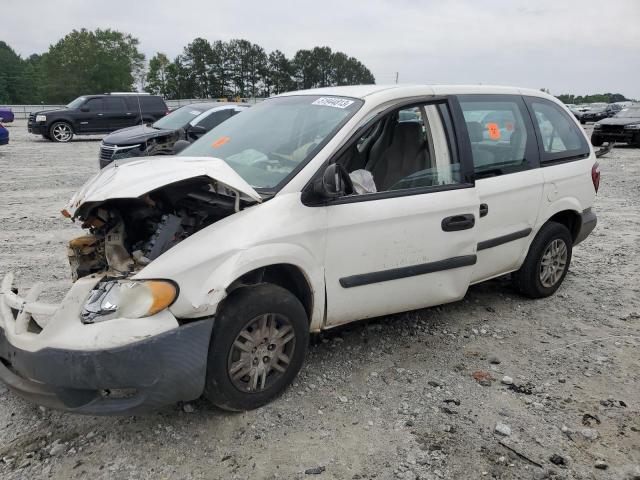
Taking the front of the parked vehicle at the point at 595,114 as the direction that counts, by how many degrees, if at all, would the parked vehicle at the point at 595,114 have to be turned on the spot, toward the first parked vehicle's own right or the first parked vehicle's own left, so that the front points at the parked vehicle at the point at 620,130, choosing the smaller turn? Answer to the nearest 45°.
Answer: approximately 45° to the first parked vehicle's own left

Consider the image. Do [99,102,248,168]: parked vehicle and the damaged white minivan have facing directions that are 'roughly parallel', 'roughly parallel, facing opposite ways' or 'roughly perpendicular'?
roughly parallel

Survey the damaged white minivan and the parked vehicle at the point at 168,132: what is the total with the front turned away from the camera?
0

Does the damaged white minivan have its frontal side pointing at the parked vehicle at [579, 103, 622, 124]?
no

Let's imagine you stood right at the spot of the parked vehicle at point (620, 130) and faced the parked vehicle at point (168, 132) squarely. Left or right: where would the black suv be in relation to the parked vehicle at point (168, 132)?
right

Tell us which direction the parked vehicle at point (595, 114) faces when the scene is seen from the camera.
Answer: facing the viewer and to the left of the viewer

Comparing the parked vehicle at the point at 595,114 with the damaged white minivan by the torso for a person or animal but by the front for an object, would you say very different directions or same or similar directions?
same or similar directions

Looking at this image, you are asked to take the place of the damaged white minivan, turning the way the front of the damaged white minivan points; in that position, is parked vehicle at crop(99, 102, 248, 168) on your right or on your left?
on your right

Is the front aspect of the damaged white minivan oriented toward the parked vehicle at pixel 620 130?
no

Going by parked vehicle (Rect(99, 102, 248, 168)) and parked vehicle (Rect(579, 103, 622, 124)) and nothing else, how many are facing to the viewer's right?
0

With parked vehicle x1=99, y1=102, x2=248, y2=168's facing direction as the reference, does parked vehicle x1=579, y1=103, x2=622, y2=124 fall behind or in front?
behind

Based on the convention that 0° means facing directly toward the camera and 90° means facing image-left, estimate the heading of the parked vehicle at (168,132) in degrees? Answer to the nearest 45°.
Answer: approximately 45°

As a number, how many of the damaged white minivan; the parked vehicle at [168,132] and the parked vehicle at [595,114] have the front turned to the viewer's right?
0

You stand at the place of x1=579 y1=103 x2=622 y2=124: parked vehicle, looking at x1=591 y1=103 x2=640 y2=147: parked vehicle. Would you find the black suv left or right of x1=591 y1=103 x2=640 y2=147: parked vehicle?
right
